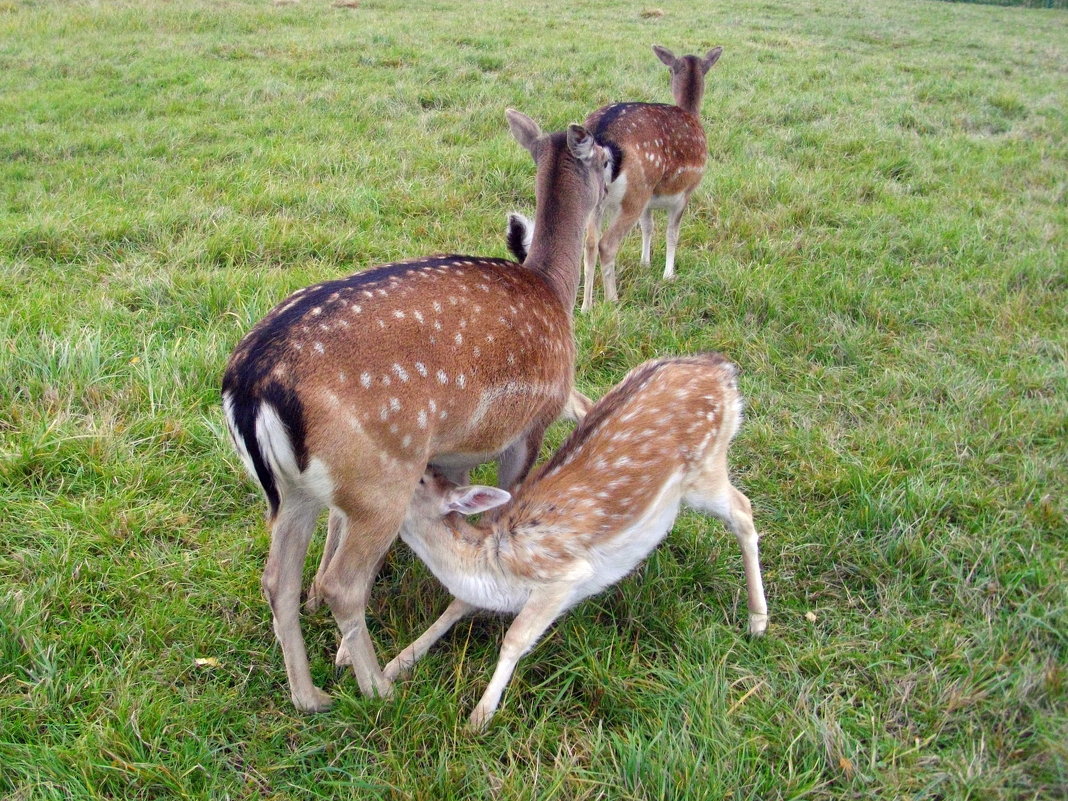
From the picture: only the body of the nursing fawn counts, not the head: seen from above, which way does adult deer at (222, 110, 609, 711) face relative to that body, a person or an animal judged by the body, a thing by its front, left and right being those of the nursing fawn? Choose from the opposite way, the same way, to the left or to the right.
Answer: the opposite way

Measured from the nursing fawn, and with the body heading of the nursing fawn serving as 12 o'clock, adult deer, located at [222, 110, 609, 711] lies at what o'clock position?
The adult deer is roughly at 1 o'clock from the nursing fawn.

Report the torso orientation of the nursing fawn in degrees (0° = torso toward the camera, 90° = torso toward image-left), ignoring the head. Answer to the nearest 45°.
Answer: approximately 45°

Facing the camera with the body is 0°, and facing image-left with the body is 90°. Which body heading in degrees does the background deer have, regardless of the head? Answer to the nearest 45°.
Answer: approximately 225°

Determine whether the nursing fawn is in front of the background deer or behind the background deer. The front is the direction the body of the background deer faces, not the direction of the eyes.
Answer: behind

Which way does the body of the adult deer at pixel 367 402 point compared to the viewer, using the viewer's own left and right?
facing away from the viewer and to the right of the viewer

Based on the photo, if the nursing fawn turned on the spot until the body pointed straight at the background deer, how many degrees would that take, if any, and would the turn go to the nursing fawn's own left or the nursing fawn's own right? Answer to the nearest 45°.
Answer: approximately 135° to the nursing fawn's own right
